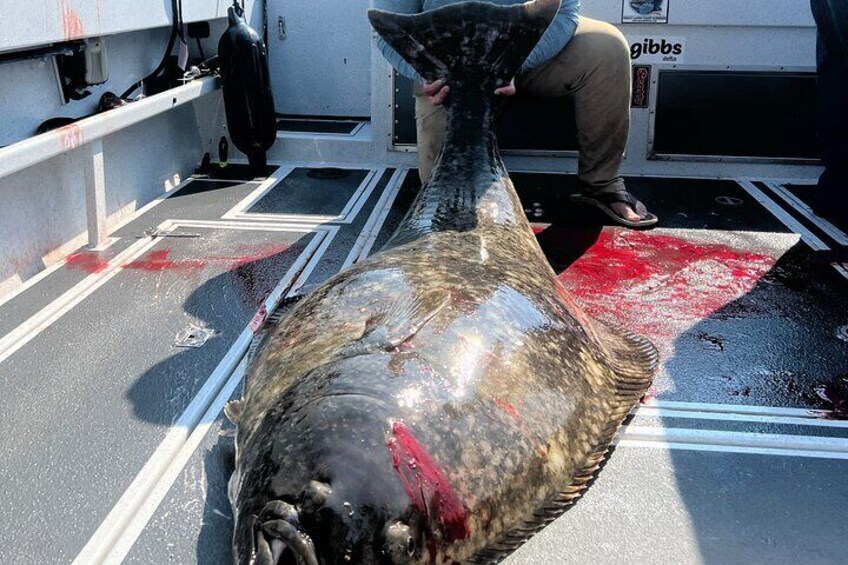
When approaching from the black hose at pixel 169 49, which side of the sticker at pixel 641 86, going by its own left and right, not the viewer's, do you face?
right

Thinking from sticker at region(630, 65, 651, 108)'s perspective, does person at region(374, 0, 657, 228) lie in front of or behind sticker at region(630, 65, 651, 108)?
in front

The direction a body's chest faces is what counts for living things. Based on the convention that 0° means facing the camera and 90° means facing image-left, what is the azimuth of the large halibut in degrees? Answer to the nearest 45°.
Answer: approximately 0°

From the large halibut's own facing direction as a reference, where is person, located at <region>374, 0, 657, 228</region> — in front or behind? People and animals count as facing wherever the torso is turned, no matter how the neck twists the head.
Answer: behind

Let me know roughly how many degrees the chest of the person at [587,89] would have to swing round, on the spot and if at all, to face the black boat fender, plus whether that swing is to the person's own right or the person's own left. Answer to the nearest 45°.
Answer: approximately 90° to the person's own right

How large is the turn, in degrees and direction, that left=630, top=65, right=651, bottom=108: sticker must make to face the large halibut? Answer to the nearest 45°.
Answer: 0° — it already faces it

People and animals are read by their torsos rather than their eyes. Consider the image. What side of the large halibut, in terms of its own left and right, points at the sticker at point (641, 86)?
back

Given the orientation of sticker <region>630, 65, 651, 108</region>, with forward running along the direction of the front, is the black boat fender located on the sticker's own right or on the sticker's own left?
on the sticker's own right
